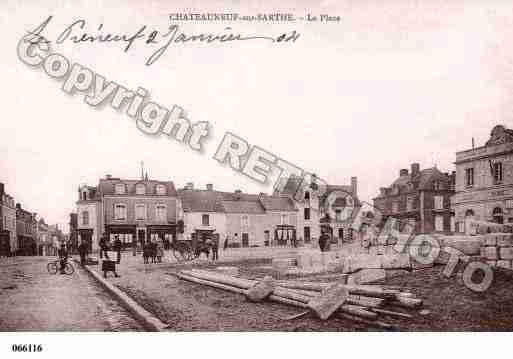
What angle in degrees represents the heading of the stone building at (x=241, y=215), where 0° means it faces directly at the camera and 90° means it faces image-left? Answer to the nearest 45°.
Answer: approximately 0°

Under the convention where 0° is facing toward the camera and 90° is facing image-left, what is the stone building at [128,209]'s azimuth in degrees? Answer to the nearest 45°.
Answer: approximately 0°

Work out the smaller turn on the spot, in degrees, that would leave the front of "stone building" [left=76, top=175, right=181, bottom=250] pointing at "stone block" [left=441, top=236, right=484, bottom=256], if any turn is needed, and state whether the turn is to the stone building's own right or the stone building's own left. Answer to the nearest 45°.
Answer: approximately 45° to the stone building's own left

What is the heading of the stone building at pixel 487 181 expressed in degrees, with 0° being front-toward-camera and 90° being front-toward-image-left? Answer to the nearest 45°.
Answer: approximately 45°
